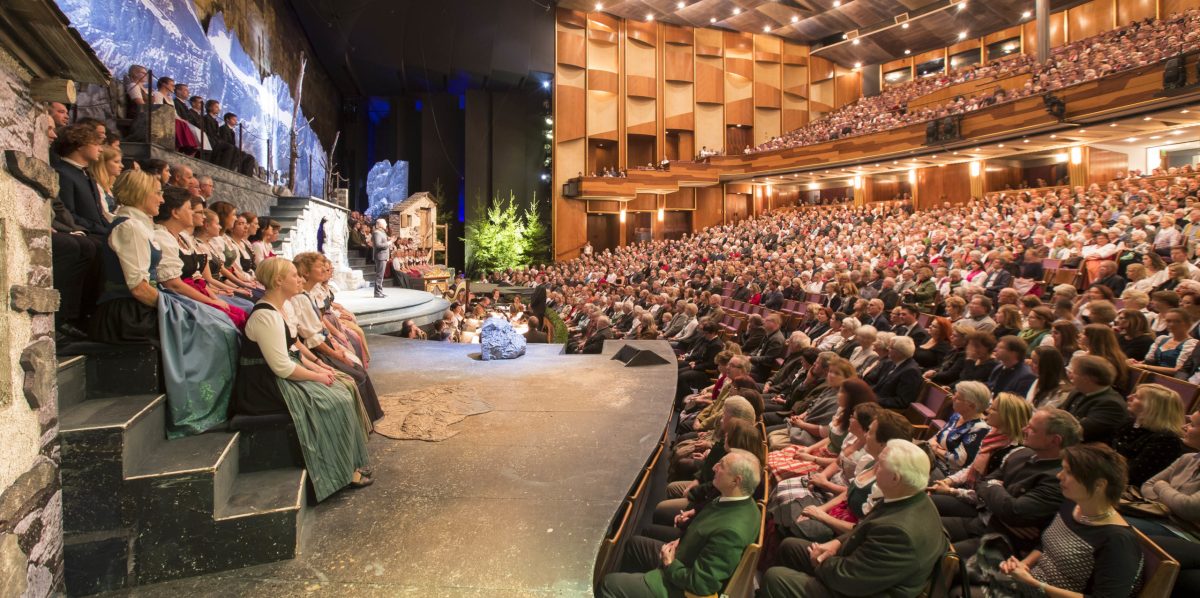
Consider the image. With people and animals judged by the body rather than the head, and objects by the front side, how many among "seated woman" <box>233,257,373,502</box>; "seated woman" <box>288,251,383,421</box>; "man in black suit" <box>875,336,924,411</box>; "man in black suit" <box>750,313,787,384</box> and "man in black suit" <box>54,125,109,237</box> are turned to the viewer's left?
2

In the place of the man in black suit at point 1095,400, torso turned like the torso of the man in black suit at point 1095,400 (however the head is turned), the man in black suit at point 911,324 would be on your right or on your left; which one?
on your right

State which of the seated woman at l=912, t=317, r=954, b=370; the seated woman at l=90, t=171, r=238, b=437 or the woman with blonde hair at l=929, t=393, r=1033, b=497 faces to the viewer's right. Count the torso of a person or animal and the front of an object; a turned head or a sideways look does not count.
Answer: the seated woman at l=90, t=171, r=238, b=437

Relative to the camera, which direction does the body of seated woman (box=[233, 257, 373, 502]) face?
to the viewer's right

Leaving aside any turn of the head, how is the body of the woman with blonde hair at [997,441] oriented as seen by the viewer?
to the viewer's left

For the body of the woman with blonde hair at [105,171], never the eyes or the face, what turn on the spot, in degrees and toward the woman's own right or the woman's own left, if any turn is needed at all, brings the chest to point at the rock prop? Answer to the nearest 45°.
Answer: approximately 45° to the woman's own left

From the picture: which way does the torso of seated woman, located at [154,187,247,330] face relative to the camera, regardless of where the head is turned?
to the viewer's right

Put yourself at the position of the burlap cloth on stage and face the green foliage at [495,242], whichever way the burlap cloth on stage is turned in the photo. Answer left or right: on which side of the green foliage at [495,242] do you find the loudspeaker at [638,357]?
right

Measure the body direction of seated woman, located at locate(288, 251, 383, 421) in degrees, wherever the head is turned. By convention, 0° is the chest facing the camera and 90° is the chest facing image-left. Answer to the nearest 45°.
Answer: approximately 270°

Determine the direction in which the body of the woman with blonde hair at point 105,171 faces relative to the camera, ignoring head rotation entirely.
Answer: to the viewer's right

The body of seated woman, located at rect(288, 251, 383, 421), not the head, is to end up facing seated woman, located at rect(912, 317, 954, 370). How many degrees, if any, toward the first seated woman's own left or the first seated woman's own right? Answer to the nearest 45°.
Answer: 0° — they already face them

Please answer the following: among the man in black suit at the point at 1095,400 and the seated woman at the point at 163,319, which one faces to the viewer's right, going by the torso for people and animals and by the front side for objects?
the seated woman

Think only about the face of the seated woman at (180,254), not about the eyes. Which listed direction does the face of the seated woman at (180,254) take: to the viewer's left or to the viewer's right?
to the viewer's right

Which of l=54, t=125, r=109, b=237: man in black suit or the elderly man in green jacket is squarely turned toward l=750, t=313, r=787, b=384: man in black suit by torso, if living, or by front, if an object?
l=54, t=125, r=109, b=237: man in black suit
